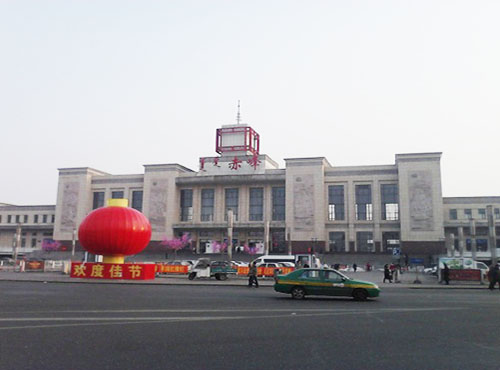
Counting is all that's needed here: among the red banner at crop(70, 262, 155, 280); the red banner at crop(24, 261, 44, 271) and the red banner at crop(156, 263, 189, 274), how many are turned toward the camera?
3

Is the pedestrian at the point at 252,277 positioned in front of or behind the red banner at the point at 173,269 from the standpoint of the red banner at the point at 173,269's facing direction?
in front

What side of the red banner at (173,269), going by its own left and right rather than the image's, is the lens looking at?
front

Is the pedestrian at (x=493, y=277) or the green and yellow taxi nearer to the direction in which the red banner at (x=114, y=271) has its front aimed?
the green and yellow taxi

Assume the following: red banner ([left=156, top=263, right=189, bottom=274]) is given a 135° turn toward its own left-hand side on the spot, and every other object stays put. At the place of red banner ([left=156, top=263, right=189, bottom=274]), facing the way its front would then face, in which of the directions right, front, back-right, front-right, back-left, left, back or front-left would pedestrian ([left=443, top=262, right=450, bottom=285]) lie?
right

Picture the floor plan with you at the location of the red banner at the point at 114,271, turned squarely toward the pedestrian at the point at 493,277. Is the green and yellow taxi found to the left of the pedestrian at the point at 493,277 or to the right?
right

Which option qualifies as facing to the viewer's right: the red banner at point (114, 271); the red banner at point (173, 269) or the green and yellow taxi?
the green and yellow taxi

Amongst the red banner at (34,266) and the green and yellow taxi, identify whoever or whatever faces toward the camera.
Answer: the red banner

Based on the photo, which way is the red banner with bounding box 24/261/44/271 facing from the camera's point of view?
toward the camera

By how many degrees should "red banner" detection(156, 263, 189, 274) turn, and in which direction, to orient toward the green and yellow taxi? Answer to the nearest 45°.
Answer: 0° — it already faces it

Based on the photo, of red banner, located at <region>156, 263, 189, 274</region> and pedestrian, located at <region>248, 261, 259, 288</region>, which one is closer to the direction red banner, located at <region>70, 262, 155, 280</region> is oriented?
the pedestrian

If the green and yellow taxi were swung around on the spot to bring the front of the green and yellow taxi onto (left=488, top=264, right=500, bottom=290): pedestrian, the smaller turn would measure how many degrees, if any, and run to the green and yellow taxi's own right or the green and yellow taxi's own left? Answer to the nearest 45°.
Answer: approximately 45° to the green and yellow taxi's own left

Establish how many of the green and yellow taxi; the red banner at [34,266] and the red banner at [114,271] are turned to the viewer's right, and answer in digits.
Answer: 1

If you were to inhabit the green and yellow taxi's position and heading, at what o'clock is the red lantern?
The red lantern is roughly at 7 o'clock from the green and yellow taxi.

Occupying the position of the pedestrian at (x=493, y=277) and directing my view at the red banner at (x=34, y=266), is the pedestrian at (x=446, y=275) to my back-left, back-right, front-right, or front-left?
front-right

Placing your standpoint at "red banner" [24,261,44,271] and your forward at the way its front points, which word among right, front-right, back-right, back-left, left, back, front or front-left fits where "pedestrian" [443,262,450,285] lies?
front-left

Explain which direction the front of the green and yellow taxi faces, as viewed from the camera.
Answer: facing to the right of the viewer
